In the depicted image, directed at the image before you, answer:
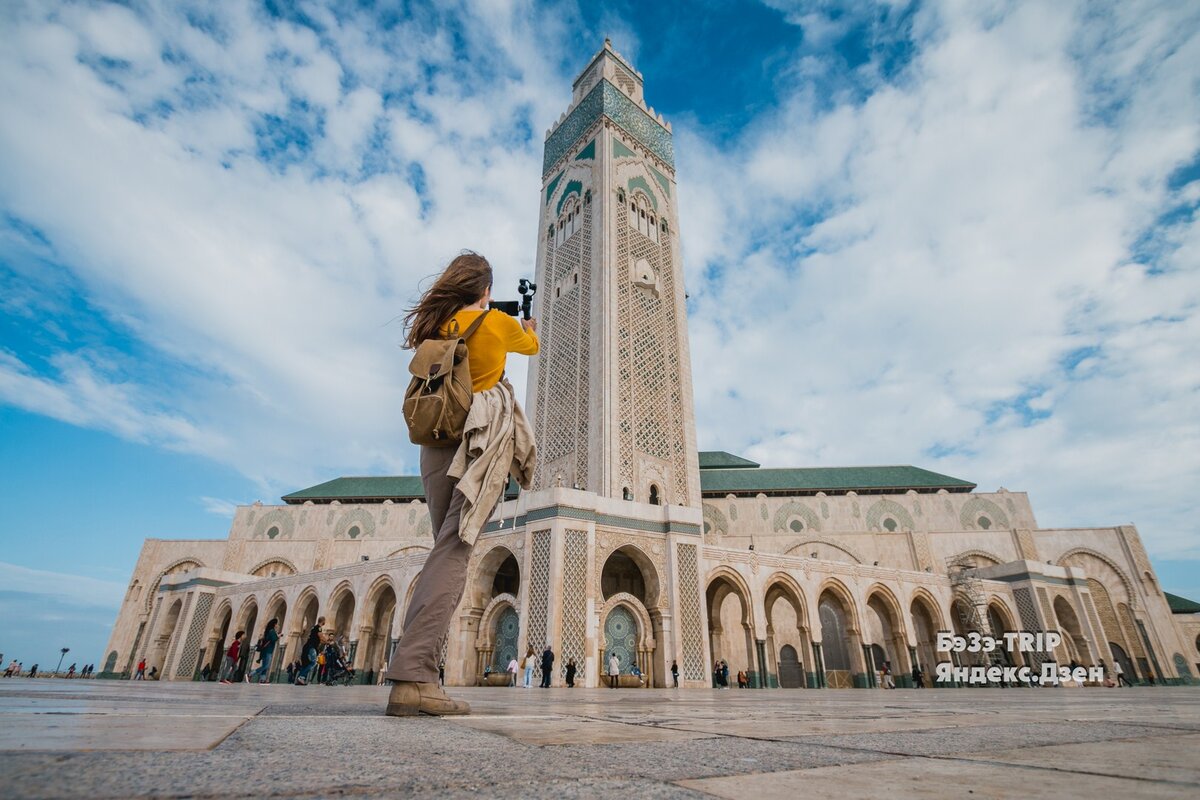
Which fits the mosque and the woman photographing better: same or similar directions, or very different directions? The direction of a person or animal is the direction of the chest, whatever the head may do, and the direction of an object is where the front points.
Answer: very different directions

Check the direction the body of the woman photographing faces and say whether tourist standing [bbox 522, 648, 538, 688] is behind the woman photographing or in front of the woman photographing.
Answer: in front

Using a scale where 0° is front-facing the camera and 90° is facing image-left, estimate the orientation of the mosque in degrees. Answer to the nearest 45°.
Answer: approximately 0°

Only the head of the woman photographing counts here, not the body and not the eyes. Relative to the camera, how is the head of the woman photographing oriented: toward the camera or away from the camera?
away from the camera

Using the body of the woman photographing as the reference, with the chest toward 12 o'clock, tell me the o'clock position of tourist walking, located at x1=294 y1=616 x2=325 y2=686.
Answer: The tourist walking is roughly at 10 o'clock from the woman photographing.

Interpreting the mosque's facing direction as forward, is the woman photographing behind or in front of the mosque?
in front

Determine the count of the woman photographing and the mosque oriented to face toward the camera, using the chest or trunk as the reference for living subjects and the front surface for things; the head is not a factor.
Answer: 1

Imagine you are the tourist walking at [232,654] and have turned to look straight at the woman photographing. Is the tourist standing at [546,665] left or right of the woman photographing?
left

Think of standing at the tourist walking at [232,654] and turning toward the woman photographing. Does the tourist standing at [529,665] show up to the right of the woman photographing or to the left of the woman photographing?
left

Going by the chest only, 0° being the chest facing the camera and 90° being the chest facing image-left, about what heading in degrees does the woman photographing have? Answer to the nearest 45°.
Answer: approximately 225°

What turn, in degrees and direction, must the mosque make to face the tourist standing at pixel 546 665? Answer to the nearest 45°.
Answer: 0° — it already faces them

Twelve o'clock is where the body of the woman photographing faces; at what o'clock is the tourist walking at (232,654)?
The tourist walking is roughly at 10 o'clock from the woman photographing.
